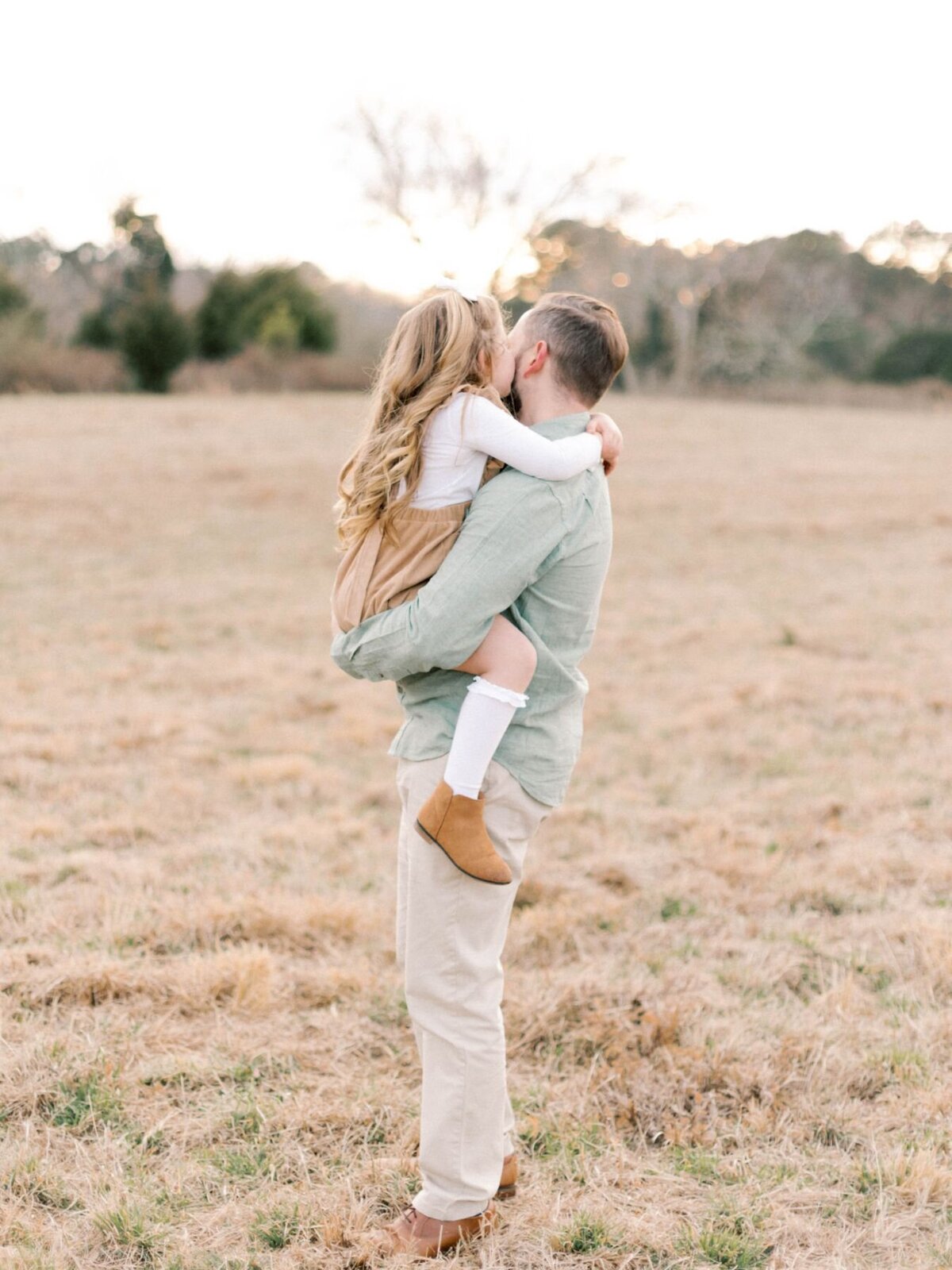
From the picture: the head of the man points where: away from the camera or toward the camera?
away from the camera

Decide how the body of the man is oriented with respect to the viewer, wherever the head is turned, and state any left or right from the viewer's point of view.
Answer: facing to the left of the viewer
